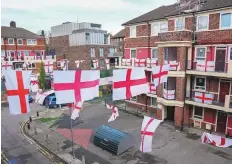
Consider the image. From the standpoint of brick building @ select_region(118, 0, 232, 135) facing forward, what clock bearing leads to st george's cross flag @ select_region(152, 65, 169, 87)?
The st george's cross flag is roughly at 11 o'clock from the brick building.

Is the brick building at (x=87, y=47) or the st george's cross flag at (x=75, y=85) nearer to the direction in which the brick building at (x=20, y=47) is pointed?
the st george's cross flag

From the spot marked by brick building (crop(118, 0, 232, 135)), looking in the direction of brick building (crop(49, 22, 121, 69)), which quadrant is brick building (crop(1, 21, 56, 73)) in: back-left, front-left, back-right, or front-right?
front-left

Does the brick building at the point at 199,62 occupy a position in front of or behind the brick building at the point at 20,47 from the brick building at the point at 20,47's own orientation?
in front

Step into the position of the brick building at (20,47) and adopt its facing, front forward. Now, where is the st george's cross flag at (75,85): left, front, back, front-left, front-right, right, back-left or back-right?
front

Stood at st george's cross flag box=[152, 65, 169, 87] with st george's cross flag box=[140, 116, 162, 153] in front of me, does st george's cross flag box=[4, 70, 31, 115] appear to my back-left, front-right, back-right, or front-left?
front-right

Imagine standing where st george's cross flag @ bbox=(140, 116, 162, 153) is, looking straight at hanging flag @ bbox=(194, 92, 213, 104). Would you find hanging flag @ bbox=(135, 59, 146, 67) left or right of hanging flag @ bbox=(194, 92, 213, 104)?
left

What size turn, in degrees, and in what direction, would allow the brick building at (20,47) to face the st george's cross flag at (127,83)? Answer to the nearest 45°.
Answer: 0° — it already faces it

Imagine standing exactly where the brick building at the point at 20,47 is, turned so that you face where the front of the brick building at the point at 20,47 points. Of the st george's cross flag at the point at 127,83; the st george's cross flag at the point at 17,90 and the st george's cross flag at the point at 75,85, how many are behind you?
0

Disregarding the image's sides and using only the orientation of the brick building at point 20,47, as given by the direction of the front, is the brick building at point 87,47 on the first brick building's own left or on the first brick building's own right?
on the first brick building's own left

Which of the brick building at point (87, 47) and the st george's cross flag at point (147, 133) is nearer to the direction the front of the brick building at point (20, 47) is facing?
the st george's cross flag

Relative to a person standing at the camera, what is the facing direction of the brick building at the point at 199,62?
facing the viewer and to the left of the viewer

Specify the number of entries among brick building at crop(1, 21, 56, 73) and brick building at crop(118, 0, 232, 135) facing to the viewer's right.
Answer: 0

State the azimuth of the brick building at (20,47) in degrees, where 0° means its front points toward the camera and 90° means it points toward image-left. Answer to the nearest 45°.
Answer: approximately 0°

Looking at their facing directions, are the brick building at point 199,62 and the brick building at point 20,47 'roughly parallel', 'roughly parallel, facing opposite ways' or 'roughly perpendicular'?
roughly perpendicular

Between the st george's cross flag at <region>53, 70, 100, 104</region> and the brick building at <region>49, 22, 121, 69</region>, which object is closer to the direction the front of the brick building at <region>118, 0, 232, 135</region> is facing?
the st george's cross flag

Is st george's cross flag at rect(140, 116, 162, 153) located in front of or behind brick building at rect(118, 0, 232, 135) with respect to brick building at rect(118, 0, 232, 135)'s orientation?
in front
